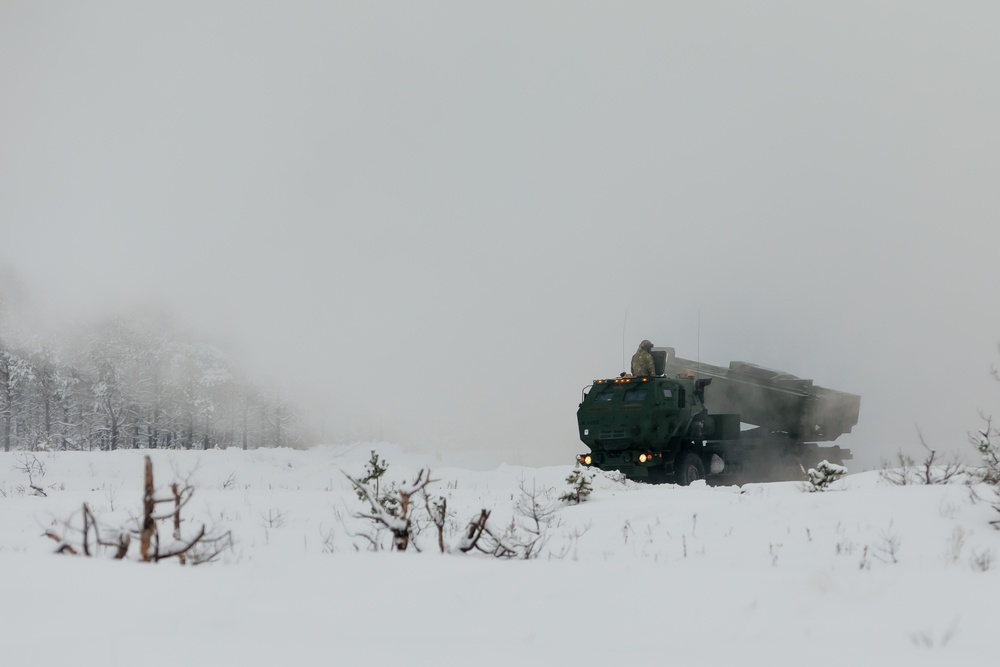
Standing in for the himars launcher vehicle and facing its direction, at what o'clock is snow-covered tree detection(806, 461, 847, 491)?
The snow-covered tree is roughly at 10 o'clock from the himars launcher vehicle.

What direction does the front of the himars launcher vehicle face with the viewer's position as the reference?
facing the viewer and to the left of the viewer

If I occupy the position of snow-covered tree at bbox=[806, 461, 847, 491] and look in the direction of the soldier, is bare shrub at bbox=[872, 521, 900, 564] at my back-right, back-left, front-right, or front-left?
back-left

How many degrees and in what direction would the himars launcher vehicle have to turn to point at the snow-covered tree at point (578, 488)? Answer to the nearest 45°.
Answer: approximately 45° to its left

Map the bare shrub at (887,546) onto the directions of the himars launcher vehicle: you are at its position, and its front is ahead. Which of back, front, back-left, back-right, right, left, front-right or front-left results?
front-left

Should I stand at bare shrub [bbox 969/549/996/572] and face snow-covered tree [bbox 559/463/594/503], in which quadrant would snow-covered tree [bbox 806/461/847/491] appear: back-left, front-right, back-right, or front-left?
front-right

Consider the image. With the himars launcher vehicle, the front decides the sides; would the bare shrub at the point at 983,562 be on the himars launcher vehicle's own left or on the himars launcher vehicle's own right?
on the himars launcher vehicle's own left
